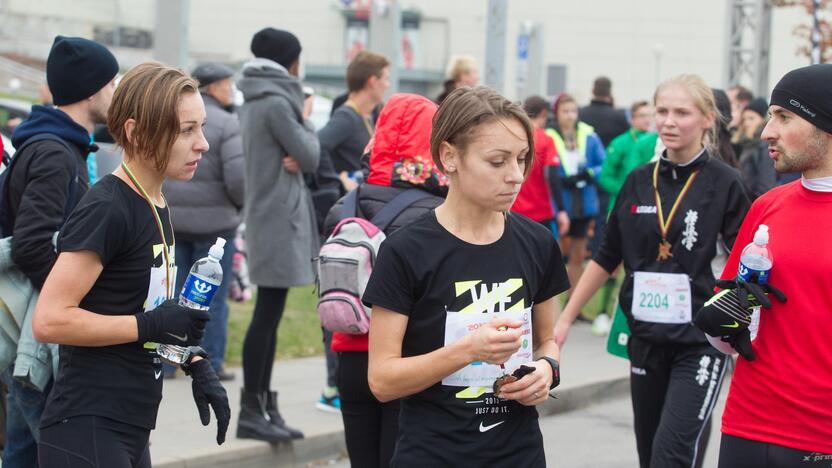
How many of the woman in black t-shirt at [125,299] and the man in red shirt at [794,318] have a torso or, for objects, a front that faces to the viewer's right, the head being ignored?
1

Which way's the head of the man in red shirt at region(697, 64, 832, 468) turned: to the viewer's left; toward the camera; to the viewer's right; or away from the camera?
to the viewer's left

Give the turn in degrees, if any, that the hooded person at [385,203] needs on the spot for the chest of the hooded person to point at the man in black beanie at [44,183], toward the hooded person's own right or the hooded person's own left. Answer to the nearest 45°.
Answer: approximately 135° to the hooded person's own left

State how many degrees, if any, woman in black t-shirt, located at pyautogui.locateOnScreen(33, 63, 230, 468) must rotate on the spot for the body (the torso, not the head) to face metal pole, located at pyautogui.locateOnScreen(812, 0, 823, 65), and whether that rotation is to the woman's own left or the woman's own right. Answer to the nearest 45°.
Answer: approximately 45° to the woman's own left

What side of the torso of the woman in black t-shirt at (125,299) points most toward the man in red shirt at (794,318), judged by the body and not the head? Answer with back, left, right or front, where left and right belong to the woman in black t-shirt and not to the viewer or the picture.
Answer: front

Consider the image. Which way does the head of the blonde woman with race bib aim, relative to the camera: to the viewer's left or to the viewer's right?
to the viewer's left

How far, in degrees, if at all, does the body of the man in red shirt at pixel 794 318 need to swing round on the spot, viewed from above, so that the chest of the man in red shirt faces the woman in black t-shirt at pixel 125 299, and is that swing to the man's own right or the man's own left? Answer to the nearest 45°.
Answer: approximately 45° to the man's own right

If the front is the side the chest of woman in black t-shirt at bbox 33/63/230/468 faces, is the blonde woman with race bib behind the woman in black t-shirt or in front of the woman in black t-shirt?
in front

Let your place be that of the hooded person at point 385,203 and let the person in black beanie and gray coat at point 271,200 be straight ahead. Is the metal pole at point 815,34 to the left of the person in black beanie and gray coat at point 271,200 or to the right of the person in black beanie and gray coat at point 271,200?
right

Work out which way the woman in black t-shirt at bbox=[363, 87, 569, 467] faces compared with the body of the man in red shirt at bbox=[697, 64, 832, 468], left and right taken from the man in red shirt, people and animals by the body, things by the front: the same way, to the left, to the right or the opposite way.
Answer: to the left

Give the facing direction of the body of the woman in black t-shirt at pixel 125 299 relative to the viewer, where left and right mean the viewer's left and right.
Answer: facing to the right of the viewer

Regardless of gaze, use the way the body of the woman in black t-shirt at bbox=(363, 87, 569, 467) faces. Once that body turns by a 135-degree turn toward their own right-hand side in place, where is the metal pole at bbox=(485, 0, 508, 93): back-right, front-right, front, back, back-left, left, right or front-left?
right

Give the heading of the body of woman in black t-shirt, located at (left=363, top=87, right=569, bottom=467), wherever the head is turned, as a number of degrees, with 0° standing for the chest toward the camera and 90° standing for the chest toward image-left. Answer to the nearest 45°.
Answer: approximately 315°

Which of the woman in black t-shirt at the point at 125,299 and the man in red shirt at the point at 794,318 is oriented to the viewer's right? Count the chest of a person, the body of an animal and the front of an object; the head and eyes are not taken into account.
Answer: the woman in black t-shirt
